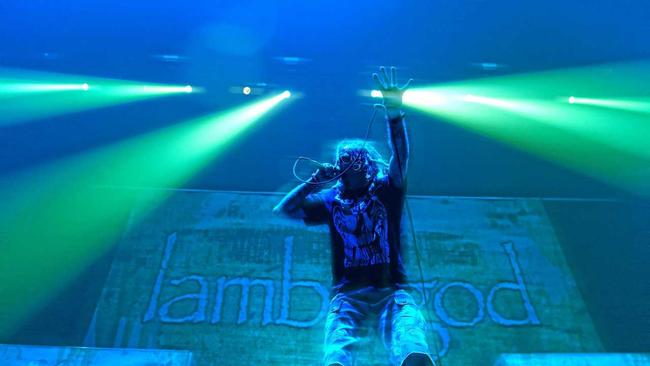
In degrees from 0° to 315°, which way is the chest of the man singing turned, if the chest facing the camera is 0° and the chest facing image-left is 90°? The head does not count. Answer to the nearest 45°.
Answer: approximately 0°
